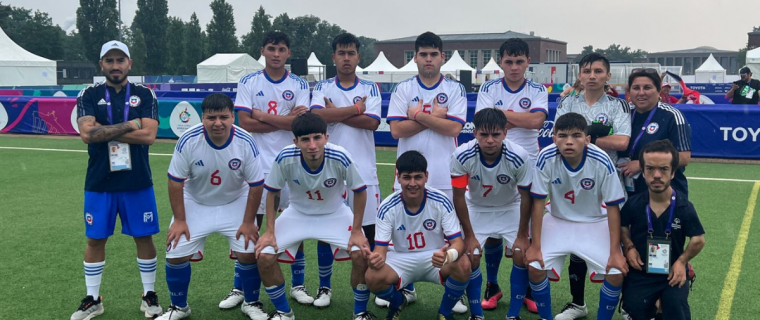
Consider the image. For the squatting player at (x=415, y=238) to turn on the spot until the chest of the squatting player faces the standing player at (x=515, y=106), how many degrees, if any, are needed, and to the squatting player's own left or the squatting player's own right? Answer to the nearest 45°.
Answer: approximately 135° to the squatting player's own left

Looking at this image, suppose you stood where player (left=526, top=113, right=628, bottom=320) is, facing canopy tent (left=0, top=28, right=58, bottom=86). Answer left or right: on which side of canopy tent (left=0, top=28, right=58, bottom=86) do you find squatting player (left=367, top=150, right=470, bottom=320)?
left

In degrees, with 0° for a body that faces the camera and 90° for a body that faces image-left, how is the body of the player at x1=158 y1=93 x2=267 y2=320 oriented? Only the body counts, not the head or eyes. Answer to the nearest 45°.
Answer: approximately 0°

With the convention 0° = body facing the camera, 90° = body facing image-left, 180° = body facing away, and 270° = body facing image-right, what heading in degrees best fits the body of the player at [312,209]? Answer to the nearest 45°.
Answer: approximately 0°

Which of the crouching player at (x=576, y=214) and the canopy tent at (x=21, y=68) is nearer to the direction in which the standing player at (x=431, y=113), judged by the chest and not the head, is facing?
the crouching player
